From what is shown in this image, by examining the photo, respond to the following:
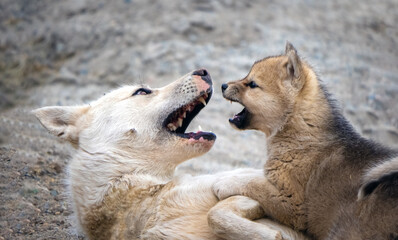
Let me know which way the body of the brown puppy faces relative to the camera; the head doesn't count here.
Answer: to the viewer's left

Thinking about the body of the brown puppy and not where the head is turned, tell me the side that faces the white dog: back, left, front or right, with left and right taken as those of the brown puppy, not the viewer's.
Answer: front
